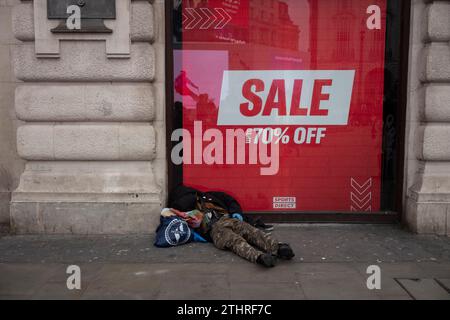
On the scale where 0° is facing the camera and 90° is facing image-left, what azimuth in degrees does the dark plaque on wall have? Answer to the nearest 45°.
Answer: approximately 0°

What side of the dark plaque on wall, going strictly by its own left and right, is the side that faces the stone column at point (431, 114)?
left

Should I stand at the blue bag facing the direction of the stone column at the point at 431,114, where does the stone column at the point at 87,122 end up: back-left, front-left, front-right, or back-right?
back-left
